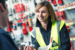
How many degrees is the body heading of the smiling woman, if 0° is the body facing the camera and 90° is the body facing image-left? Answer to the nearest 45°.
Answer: approximately 45°

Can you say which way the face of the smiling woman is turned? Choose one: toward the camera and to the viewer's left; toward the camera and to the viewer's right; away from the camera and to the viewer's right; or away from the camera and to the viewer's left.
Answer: toward the camera and to the viewer's left
